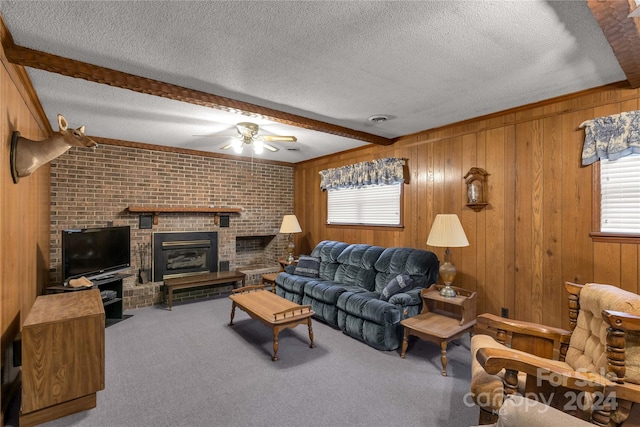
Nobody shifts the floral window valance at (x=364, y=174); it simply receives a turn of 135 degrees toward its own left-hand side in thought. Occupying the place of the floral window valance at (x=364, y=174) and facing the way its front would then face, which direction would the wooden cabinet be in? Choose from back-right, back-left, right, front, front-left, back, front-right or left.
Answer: back-right

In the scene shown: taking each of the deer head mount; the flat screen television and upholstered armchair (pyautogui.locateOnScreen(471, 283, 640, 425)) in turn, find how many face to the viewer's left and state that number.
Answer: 1

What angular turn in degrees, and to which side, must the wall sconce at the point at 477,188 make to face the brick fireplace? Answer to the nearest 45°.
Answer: approximately 45° to its right

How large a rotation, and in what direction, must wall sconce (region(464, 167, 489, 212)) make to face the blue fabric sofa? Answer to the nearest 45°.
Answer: approximately 45° to its right

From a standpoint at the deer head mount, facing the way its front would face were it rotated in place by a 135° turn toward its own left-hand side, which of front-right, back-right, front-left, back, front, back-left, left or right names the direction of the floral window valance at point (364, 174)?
back-right

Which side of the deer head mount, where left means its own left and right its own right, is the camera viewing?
right

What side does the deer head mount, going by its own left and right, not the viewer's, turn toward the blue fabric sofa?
front

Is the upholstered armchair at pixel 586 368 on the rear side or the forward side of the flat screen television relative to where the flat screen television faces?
on the forward side

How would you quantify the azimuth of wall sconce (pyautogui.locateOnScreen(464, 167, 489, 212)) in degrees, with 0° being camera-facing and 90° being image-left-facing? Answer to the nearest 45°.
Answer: approximately 45°

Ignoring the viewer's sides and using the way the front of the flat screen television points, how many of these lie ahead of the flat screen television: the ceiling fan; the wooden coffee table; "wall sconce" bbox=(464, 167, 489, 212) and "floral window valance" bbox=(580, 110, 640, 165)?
4

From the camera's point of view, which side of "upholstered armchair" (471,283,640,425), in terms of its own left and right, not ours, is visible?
left

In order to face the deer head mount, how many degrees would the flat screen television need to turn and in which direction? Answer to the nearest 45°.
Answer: approximately 45° to its right

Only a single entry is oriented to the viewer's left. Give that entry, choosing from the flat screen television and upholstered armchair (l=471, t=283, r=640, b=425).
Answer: the upholstered armchair
